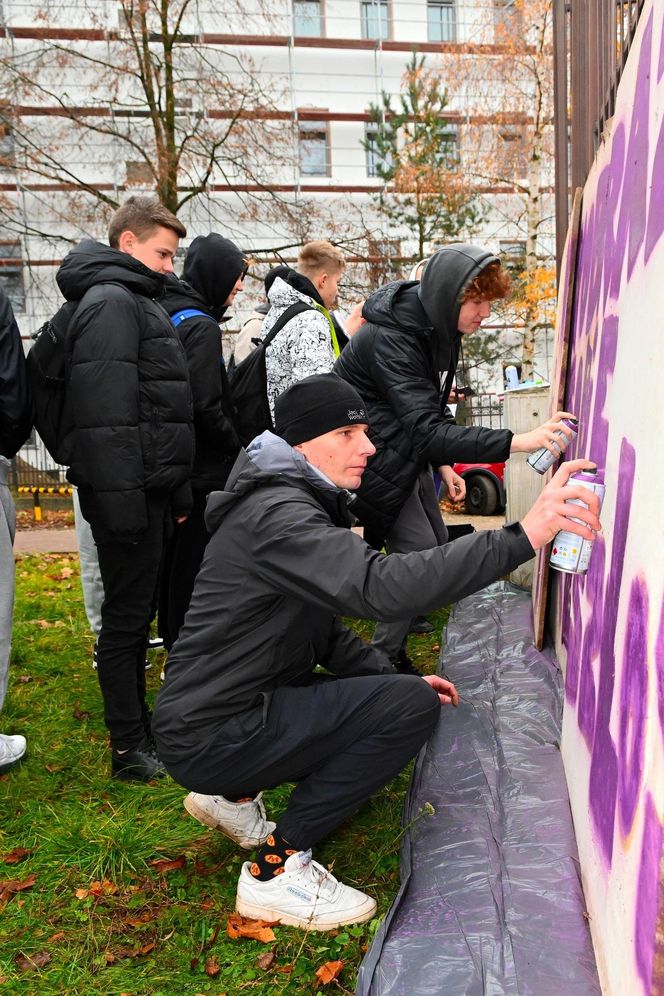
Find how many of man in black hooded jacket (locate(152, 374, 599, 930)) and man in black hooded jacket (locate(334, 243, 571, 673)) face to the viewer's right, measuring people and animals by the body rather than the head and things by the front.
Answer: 2

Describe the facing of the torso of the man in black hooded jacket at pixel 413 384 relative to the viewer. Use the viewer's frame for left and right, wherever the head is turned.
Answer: facing to the right of the viewer

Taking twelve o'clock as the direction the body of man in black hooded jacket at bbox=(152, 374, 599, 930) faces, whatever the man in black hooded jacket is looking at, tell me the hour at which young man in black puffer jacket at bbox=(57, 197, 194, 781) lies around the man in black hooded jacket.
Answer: The young man in black puffer jacket is roughly at 8 o'clock from the man in black hooded jacket.

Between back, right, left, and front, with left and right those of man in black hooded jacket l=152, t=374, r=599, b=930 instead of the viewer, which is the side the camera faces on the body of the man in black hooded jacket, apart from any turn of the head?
right

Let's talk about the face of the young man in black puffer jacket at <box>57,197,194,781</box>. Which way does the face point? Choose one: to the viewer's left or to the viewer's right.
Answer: to the viewer's right

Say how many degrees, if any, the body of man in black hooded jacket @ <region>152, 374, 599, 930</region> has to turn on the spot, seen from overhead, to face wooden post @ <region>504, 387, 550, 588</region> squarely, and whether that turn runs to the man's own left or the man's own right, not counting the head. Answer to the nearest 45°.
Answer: approximately 90° to the man's own left

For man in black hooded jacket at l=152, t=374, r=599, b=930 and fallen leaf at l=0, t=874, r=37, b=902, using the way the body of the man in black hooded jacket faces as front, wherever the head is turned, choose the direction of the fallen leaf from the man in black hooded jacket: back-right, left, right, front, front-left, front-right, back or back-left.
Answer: back

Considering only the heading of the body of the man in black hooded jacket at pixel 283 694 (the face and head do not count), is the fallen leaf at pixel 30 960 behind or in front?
behind

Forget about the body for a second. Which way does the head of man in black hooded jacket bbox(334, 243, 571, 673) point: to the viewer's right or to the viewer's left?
to the viewer's right

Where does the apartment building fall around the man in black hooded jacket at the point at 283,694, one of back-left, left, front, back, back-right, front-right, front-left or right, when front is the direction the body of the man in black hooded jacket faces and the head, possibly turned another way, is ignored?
left

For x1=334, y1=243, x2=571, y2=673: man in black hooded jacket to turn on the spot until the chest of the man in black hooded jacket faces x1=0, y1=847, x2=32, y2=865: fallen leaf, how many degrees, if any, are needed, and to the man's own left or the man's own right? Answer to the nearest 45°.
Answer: approximately 135° to the man's own right

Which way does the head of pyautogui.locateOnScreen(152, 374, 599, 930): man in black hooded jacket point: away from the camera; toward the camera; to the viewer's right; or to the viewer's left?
to the viewer's right
